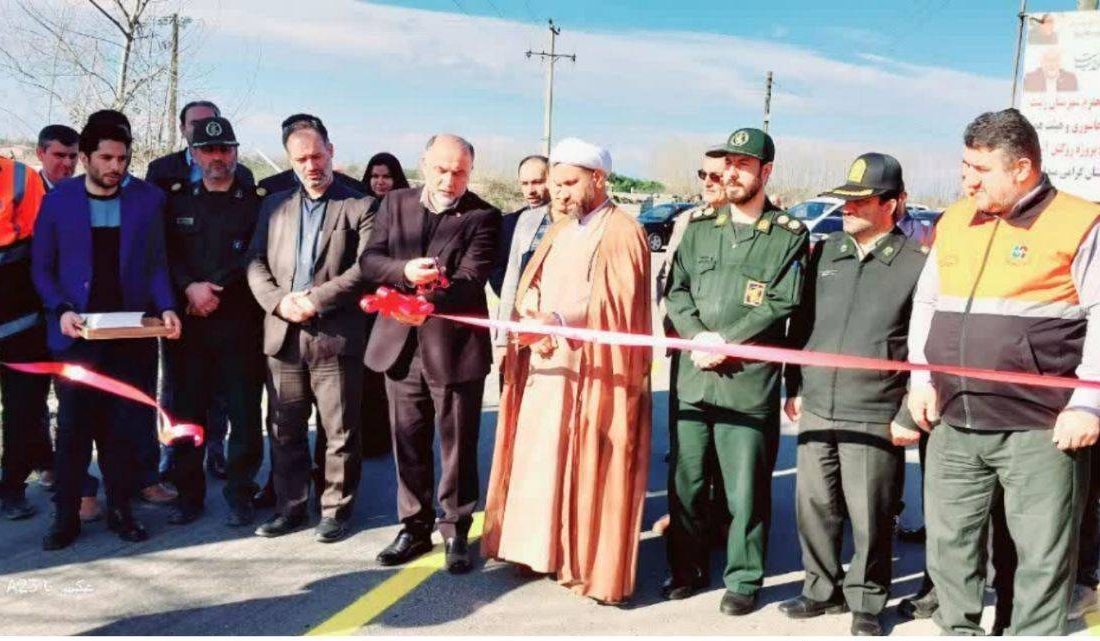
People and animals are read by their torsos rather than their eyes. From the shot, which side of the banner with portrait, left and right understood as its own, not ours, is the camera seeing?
front

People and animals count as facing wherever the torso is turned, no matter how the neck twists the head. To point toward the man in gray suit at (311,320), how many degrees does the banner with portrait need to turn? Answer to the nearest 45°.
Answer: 0° — it already faces them

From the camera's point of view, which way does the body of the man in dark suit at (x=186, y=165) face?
toward the camera

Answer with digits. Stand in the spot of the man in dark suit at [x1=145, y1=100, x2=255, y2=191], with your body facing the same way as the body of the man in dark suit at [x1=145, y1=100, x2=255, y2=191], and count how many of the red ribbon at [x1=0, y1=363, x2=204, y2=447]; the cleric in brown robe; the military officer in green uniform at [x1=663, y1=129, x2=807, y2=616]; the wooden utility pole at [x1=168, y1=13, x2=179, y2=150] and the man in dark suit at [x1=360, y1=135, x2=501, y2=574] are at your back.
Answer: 1

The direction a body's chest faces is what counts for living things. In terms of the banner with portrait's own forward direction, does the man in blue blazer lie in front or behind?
in front

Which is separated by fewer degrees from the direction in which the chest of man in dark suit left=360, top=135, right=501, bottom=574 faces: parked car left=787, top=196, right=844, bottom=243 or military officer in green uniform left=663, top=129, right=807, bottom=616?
the military officer in green uniform

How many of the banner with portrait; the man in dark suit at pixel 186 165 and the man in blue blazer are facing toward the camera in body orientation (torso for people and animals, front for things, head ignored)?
3

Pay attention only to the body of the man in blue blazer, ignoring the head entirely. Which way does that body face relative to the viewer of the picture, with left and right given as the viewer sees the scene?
facing the viewer

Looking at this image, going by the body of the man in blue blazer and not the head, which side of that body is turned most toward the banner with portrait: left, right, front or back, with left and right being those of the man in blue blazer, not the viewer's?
left

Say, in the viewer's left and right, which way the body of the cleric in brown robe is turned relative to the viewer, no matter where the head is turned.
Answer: facing the viewer and to the left of the viewer

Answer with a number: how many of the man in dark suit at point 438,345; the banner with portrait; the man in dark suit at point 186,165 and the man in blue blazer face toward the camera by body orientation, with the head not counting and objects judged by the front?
4

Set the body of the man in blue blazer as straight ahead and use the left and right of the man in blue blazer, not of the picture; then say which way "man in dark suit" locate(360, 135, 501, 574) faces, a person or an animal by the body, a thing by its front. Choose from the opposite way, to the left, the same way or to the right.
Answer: the same way

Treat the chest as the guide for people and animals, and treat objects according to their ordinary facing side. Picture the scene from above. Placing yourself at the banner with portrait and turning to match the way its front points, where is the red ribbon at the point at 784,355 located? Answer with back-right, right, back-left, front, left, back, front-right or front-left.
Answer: front

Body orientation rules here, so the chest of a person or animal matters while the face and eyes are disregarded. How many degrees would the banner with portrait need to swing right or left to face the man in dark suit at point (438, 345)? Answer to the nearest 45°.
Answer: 0° — it already faces them

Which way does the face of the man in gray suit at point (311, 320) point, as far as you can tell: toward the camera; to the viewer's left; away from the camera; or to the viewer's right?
toward the camera

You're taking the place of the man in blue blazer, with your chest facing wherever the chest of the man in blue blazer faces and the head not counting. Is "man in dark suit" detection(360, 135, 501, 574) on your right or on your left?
on your left
